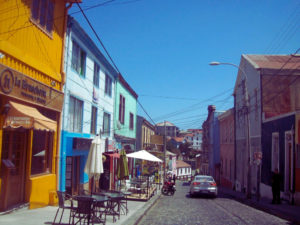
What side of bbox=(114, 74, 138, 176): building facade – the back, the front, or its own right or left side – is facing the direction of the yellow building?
right

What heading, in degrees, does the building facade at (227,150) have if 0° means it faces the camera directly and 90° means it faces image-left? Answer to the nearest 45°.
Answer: approximately 90°

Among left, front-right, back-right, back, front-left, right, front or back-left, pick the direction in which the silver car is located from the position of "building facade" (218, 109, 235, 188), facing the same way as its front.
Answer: left

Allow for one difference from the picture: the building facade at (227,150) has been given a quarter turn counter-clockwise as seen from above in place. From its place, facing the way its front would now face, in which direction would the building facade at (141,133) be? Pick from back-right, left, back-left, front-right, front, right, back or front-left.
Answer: right

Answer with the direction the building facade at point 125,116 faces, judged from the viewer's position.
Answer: facing to the right of the viewer

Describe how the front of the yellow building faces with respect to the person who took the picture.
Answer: facing the viewer and to the right of the viewer

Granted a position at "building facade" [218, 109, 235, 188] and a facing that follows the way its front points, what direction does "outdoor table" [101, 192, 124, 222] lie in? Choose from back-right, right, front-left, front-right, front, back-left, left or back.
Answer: left

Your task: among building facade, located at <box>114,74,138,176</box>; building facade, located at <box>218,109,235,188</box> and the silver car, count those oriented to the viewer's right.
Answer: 1

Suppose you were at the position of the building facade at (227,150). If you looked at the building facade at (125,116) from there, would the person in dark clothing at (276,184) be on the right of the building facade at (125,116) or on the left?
left

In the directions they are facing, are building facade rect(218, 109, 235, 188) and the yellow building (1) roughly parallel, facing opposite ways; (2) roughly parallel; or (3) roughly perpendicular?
roughly parallel, facing opposite ways
